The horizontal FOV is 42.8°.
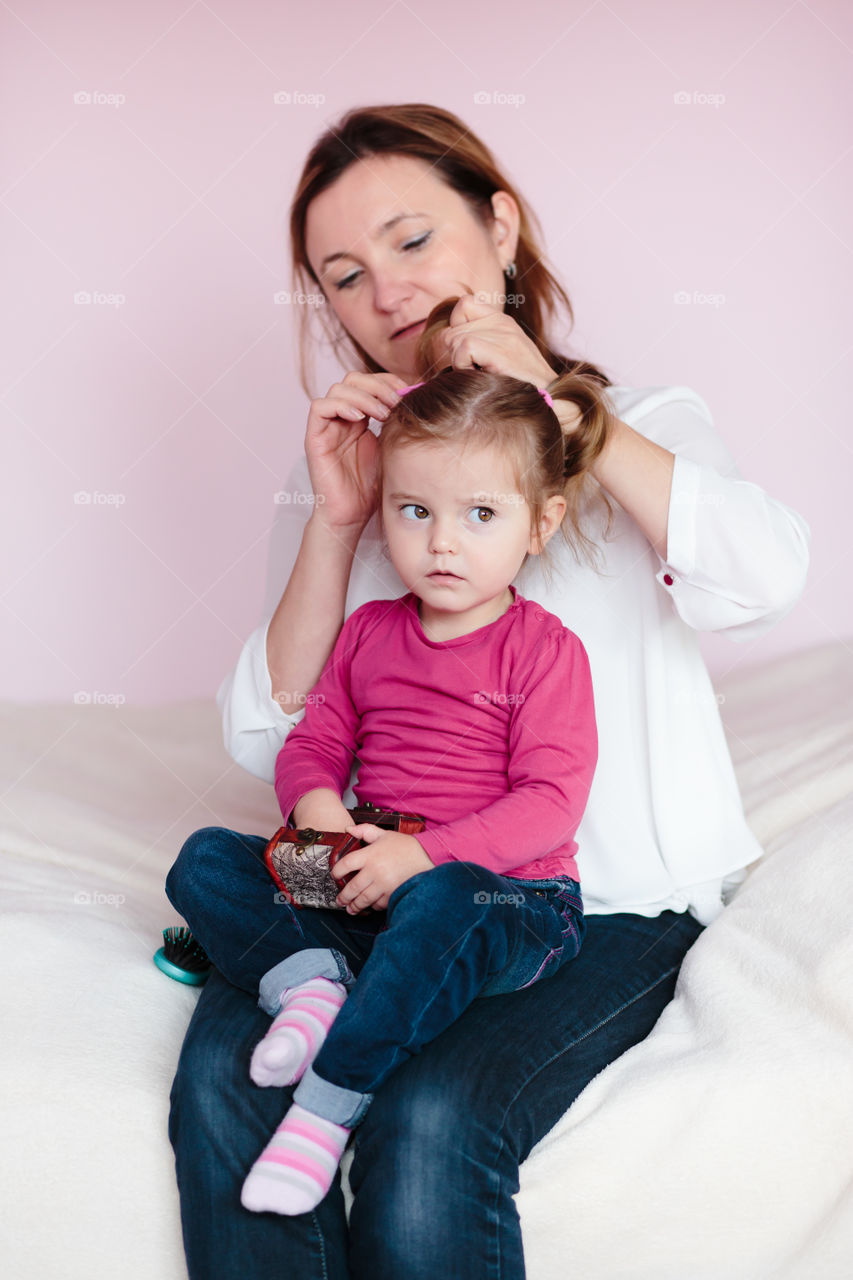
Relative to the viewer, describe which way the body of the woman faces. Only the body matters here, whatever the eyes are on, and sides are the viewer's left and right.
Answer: facing the viewer and to the left of the viewer
